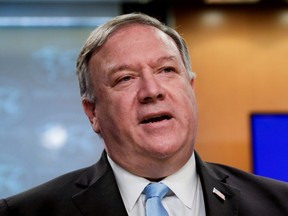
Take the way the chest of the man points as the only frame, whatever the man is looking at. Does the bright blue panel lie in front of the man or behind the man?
behind

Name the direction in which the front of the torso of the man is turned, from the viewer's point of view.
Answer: toward the camera
